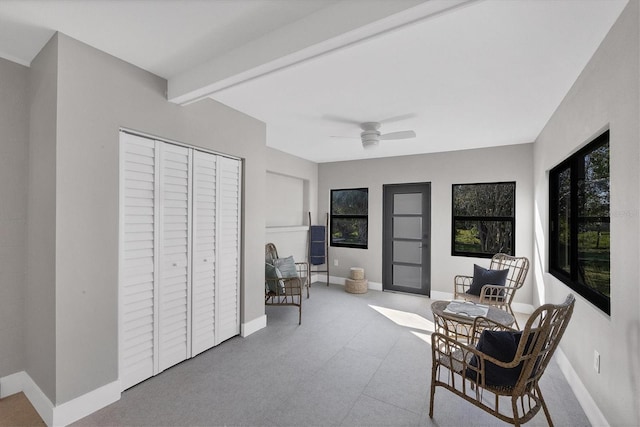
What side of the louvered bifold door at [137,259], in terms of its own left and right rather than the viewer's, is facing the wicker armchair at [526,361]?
front

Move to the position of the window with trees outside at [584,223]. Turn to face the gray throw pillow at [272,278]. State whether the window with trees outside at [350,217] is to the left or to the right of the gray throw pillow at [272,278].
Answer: right

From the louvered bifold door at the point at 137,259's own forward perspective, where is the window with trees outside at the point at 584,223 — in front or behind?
in front

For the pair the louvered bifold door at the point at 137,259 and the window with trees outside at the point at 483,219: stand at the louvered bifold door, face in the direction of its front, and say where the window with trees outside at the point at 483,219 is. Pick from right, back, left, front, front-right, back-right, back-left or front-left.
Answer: front-left

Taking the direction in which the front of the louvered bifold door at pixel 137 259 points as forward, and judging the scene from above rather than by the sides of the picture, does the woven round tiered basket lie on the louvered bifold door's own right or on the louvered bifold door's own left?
on the louvered bifold door's own left

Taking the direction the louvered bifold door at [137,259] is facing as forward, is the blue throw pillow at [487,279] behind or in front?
in front

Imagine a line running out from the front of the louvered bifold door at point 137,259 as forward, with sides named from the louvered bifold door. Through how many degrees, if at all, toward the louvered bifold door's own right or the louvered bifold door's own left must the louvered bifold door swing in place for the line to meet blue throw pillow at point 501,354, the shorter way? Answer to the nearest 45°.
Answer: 0° — it already faces it

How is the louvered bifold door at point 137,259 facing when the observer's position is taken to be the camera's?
facing the viewer and to the right of the viewer

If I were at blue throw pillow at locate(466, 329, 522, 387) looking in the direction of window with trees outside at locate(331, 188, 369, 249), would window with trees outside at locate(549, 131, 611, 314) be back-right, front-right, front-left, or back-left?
front-right

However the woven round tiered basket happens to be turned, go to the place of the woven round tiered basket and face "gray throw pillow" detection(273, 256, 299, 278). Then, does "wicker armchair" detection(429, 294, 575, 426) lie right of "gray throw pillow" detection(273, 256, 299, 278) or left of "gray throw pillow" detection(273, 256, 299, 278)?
left

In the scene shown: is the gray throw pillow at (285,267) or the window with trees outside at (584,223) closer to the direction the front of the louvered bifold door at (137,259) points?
the window with trees outside

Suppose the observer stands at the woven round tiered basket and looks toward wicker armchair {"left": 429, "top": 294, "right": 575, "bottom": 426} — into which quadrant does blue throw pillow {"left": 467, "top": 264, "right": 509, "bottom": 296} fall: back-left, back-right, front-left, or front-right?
front-left
